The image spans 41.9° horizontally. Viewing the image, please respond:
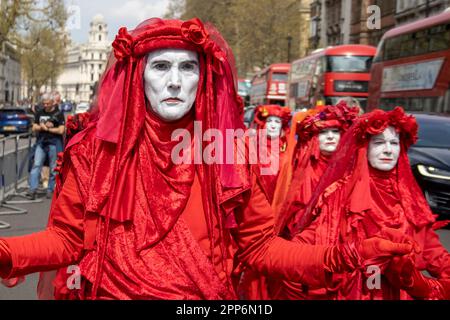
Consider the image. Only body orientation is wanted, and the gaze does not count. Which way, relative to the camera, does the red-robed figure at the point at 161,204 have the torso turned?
toward the camera

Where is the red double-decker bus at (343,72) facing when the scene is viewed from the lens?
facing the viewer and to the right of the viewer

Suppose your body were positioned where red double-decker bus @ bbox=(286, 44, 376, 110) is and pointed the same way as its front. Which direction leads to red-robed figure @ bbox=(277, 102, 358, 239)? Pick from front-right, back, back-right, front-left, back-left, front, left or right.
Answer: front-right

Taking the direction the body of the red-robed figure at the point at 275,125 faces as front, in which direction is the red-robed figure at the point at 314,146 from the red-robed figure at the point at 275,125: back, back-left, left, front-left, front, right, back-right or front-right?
front

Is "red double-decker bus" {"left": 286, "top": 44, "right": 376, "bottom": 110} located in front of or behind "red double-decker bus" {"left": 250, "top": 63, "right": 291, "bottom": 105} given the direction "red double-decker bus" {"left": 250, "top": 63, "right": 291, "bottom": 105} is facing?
in front

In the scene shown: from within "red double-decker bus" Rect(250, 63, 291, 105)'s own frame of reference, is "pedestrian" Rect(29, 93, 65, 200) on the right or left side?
on its right

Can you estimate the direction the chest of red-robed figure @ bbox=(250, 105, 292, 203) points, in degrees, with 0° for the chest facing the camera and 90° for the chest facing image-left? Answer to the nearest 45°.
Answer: approximately 0°

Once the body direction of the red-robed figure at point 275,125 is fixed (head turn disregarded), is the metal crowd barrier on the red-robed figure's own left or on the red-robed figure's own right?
on the red-robed figure's own right

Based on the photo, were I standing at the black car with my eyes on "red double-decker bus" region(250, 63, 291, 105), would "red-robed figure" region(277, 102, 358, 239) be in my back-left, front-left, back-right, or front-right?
back-left

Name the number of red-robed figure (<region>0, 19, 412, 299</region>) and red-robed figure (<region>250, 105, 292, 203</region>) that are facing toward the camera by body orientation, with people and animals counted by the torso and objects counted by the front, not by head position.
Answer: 2
